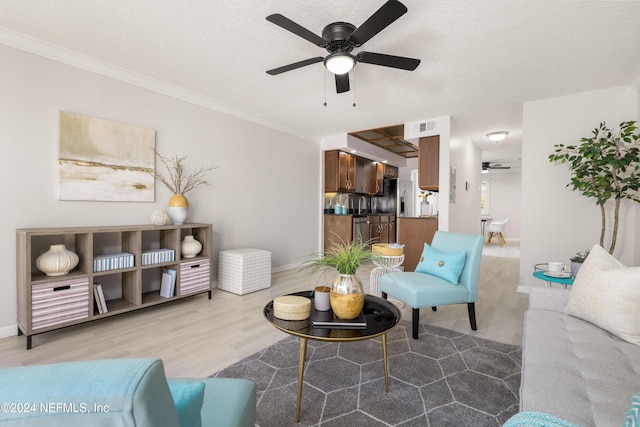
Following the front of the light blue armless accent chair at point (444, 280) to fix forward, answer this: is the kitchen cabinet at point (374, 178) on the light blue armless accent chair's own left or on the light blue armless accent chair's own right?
on the light blue armless accent chair's own right

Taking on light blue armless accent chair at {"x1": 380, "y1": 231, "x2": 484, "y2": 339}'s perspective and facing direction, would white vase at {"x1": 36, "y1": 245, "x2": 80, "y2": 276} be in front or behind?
in front

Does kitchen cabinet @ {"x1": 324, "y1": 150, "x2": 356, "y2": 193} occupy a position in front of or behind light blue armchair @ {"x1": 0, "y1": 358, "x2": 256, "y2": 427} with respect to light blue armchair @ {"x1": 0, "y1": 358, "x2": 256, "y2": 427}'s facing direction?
in front

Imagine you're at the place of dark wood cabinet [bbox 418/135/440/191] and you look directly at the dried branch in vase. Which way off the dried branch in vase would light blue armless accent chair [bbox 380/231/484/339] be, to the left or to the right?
left

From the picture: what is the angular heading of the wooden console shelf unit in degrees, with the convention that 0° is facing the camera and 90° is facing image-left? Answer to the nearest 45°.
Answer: approximately 315°

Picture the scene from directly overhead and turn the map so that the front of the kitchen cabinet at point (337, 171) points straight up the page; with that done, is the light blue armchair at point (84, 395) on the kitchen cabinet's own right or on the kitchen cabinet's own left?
on the kitchen cabinet's own right

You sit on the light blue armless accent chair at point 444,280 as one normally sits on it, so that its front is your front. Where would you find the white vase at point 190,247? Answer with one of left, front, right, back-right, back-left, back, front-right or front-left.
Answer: front-right

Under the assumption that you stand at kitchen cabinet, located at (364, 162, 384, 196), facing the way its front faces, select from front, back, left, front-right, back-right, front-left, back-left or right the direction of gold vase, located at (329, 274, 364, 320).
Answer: front-right

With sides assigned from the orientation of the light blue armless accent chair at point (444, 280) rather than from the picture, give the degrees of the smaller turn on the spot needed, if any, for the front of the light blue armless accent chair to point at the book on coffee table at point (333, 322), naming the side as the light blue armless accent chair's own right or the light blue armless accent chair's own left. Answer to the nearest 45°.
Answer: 0° — it already faces it

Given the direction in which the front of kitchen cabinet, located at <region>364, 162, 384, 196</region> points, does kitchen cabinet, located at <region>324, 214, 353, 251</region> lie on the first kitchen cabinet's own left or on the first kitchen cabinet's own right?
on the first kitchen cabinet's own right

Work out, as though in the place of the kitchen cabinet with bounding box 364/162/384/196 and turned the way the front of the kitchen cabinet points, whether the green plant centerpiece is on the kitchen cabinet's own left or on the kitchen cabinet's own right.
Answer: on the kitchen cabinet's own right

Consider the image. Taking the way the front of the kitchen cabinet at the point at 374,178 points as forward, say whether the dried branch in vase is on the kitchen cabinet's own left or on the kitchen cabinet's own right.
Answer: on the kitchen cabinet's own right
